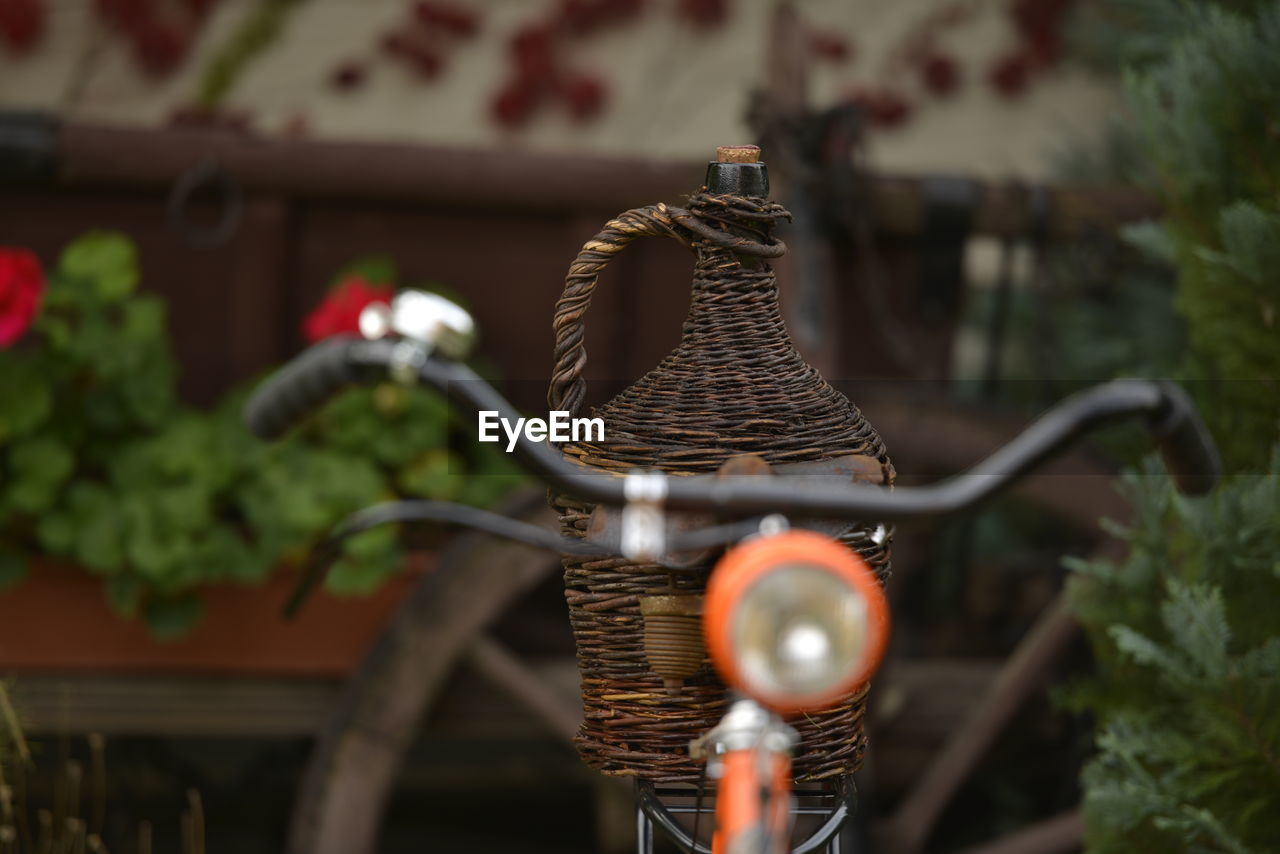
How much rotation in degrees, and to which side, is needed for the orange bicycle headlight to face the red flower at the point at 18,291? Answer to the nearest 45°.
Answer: approximately 135° to its right

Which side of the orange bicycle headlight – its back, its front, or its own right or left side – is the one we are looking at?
front

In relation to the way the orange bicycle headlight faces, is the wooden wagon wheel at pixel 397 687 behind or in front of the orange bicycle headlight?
behind

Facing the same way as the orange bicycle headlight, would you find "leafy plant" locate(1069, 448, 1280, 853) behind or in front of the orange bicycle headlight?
behind
